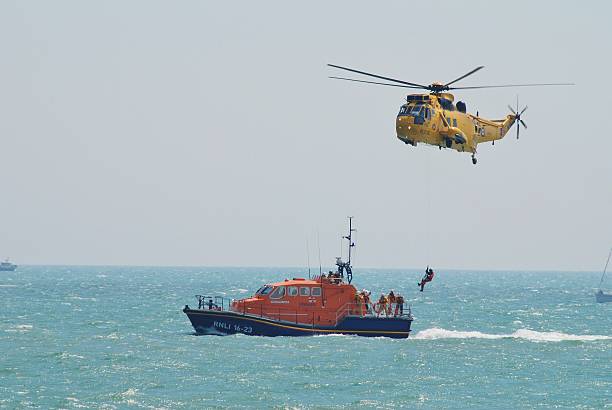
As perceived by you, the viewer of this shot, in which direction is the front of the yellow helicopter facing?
facing the viewer and to the left of the viewer
